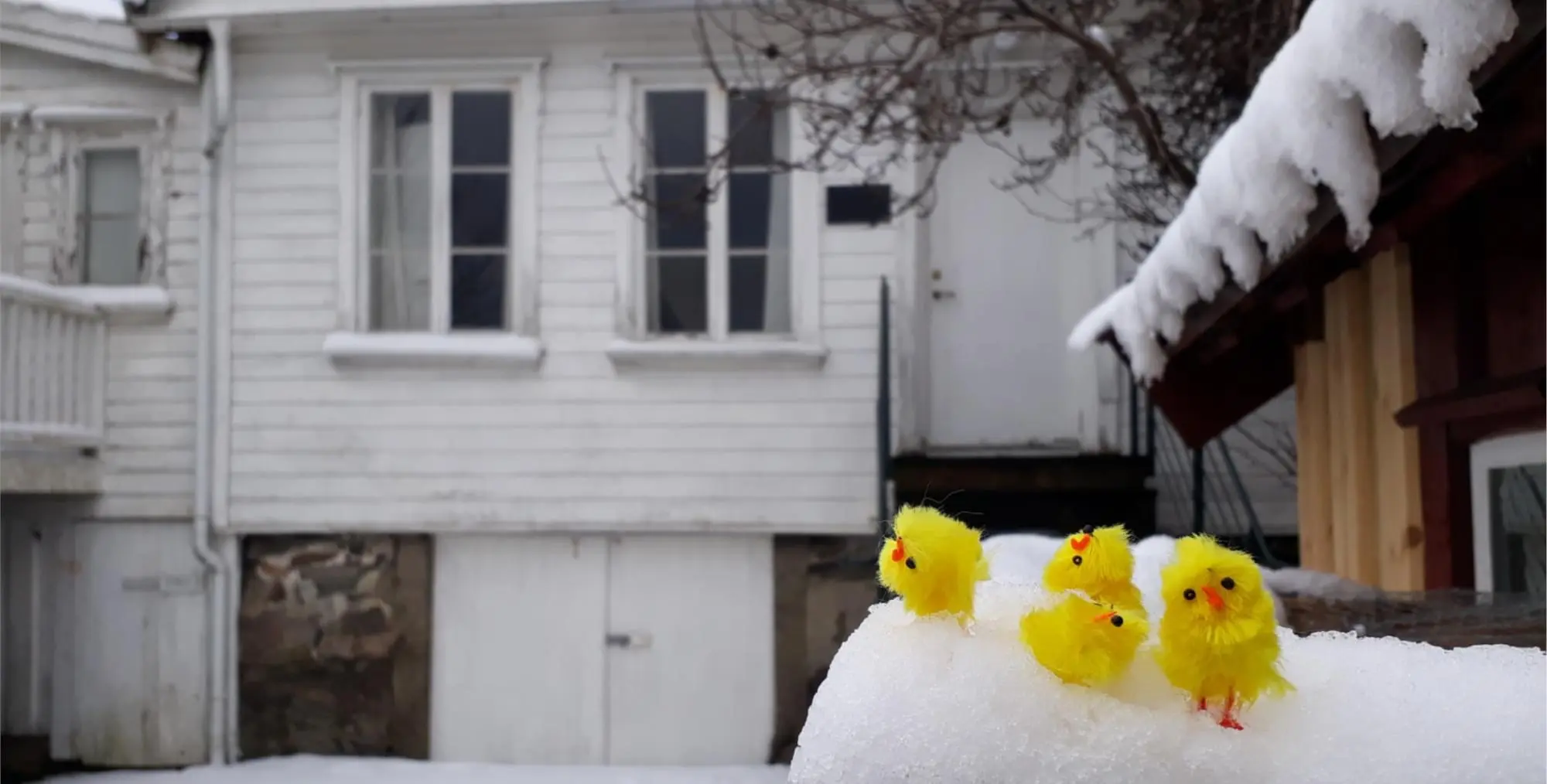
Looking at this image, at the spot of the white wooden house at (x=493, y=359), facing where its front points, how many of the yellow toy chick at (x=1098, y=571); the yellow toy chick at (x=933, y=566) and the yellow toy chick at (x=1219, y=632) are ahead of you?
3

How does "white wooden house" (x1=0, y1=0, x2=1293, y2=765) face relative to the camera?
toward the camera

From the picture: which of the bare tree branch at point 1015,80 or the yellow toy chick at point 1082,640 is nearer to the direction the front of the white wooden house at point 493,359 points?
the yellow toy chick

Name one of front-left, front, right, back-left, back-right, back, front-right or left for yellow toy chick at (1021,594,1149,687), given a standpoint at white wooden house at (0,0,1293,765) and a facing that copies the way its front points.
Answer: front

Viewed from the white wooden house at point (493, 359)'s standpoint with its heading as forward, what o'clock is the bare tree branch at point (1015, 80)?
The bare tree branch is roughly at 10 o'clock from the white wooden house.

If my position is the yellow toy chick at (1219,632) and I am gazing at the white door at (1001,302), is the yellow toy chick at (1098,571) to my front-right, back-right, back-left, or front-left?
front-left

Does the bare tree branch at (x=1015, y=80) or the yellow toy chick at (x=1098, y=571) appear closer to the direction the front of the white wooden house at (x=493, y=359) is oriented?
the yellow toy chick

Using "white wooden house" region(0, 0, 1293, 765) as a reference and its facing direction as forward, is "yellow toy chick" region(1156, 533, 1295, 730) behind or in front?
in front

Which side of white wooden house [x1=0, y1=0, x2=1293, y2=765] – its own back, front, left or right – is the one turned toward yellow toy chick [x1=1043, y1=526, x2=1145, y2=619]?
front

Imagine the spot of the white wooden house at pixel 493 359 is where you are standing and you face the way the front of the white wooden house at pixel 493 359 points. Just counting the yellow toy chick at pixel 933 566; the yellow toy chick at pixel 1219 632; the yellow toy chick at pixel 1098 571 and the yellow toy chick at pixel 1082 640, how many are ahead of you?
4

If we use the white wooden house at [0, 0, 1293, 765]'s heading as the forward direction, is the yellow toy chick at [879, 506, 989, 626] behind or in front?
in front

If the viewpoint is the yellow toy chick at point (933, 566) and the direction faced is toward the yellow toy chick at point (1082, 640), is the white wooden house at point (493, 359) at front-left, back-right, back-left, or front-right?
back-left

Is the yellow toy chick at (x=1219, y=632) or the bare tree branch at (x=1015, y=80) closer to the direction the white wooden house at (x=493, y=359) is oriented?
the yellow toy chick

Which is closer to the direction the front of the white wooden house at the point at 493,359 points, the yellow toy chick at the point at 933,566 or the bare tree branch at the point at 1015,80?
the yellow toy chick

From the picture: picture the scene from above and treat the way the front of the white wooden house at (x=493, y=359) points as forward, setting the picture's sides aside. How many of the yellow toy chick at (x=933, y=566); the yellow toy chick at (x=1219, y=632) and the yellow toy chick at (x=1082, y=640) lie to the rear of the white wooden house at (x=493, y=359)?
0

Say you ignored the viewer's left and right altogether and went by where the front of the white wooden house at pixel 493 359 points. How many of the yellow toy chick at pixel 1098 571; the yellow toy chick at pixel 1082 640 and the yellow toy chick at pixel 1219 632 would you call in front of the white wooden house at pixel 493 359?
3

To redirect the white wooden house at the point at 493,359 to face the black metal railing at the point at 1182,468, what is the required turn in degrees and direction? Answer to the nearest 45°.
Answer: approximately 90° to its left
